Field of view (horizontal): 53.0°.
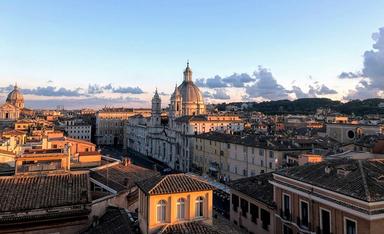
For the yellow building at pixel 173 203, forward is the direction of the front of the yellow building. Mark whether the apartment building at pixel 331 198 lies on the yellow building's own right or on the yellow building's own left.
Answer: on the yellow building's own left

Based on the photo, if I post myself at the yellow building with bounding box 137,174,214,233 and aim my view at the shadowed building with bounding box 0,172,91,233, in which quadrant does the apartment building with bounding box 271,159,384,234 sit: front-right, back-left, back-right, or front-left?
back-right

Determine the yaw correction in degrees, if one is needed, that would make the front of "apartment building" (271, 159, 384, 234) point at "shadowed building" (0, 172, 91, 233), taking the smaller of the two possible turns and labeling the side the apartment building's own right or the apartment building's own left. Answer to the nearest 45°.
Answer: approximately 45° to the apartment building's own right

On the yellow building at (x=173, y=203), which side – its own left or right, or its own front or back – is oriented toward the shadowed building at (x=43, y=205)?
right

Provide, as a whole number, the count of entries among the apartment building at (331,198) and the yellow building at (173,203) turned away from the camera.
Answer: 0

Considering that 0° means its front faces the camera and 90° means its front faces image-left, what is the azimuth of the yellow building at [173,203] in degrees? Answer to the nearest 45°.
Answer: approximately 0°

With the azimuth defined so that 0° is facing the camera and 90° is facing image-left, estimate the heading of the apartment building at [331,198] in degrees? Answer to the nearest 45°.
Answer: approximately 45°
